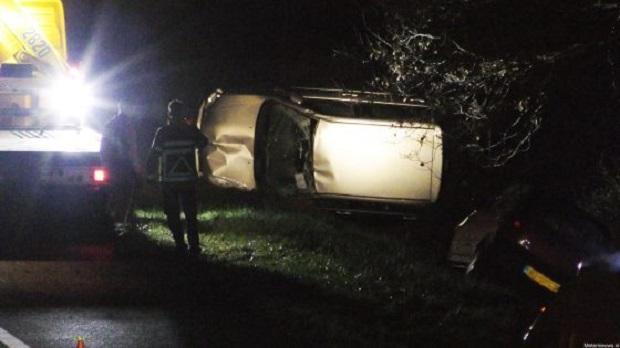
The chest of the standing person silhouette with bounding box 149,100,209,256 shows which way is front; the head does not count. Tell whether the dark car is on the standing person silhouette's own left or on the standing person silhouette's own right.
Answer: on the standing person silhouette's own right

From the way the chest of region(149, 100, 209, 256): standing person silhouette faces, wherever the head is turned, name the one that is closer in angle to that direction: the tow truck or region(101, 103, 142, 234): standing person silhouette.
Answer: the standing person silhouette

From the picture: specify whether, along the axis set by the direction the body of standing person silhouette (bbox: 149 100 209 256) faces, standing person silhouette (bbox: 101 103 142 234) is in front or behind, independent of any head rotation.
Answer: in front

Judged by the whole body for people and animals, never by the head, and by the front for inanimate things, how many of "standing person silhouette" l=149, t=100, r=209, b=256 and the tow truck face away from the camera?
2

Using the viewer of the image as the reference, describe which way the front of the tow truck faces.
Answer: facing away from the viewer

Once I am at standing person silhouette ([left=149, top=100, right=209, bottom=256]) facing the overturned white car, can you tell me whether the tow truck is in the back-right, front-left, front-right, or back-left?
back-left

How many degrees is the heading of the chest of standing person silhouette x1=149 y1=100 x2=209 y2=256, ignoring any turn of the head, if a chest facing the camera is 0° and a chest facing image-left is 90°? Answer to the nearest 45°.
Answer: approximately 180°
